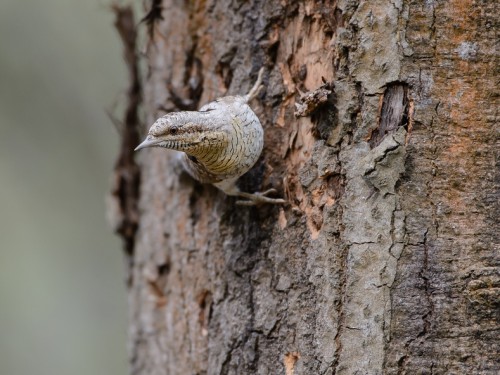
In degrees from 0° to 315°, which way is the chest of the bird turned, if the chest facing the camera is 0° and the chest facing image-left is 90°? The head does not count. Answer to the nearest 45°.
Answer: approximately 45°
